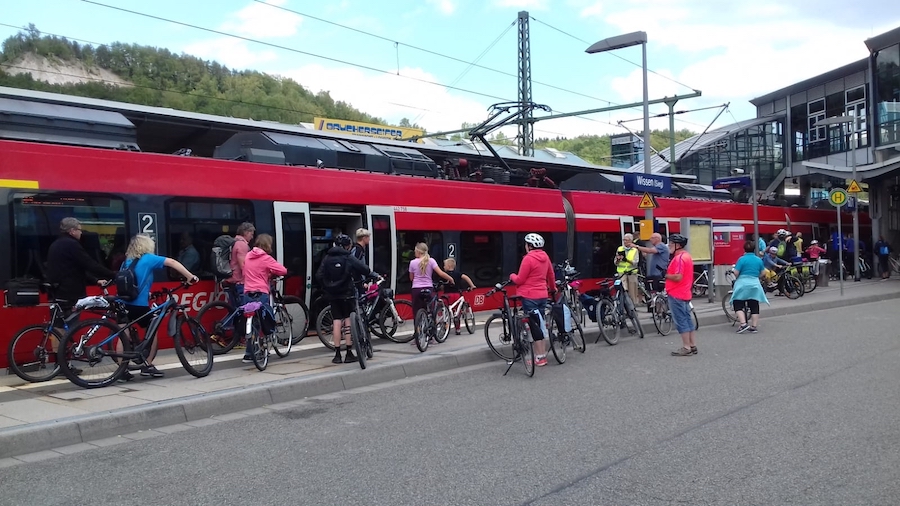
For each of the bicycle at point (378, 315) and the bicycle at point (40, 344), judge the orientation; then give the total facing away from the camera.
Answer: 0

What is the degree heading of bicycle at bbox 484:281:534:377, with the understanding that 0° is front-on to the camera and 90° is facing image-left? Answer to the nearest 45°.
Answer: approximately 135°

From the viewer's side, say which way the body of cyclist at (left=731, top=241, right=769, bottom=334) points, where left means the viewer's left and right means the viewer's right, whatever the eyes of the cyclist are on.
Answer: facing away from the viewer

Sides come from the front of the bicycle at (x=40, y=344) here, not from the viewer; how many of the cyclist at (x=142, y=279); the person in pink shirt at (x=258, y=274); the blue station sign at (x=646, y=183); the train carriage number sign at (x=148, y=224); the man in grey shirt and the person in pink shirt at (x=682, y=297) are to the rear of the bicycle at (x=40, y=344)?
0

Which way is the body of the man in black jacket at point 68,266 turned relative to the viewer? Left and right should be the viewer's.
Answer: facing away from the viewer and to the right of the viewer

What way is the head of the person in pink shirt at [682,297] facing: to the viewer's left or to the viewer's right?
to the viewer's left

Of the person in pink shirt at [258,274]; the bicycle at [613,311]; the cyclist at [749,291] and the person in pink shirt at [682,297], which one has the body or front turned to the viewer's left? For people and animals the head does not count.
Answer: the person in pink shirt at [682,297]

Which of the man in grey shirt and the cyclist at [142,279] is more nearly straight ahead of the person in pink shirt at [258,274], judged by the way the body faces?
the man in grey shirt

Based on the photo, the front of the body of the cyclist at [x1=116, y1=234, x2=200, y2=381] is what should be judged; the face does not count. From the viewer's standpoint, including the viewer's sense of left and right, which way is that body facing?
facing to the right of the viewer

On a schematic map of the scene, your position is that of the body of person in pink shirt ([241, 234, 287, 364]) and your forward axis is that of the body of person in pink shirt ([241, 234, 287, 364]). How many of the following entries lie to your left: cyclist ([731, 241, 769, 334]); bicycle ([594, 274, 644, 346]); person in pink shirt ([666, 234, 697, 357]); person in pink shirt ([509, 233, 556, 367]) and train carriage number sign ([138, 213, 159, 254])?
1

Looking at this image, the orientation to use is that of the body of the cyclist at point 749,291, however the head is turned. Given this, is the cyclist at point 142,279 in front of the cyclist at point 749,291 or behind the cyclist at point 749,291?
behind

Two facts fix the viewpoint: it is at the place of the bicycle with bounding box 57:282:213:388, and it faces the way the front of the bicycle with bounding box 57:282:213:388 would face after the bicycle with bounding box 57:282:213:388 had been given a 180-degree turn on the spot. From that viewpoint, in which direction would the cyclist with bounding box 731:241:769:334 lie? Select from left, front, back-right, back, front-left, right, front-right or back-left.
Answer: back

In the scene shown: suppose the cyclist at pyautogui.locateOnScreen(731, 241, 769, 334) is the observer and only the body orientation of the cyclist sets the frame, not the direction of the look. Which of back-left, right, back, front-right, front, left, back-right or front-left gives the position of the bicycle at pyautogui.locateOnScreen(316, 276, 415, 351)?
back-left

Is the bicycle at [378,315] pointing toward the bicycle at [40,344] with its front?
no
